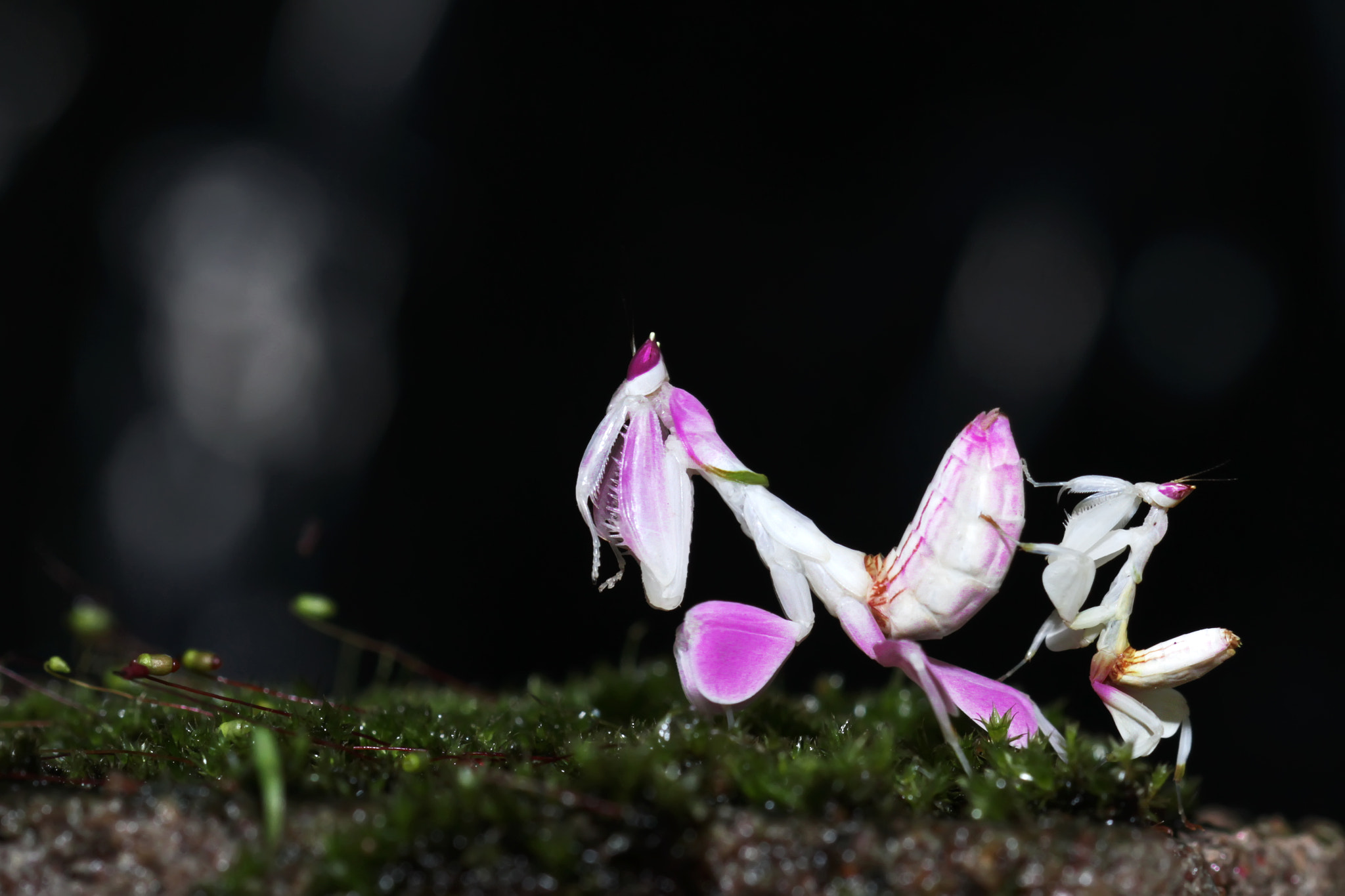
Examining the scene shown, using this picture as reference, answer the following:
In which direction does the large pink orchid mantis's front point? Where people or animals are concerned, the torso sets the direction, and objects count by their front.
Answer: to the viewer's left
